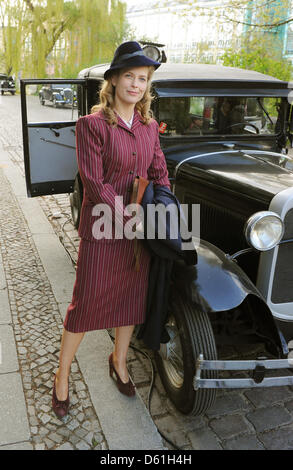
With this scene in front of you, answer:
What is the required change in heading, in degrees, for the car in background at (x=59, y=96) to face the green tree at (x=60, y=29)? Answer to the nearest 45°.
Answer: approximately 135° to its left

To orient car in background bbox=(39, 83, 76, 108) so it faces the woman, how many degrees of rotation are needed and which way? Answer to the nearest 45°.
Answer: approximately 45° to its right

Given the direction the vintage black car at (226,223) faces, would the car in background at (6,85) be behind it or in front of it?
behind

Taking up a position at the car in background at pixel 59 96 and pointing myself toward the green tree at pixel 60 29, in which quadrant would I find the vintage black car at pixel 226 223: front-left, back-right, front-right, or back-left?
back-right

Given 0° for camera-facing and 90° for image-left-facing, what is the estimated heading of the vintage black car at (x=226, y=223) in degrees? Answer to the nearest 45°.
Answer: approximately 315°

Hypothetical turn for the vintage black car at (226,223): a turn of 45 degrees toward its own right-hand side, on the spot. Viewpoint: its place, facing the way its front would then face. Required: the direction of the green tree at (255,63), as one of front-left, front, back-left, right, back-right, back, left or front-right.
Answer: back

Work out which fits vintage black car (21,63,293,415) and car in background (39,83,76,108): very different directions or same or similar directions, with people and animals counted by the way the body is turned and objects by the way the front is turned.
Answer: same or similar directions

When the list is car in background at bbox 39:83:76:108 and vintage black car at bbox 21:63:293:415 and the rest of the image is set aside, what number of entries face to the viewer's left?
0

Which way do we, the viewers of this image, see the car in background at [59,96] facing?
facing the viewer and to the right of the viewer
